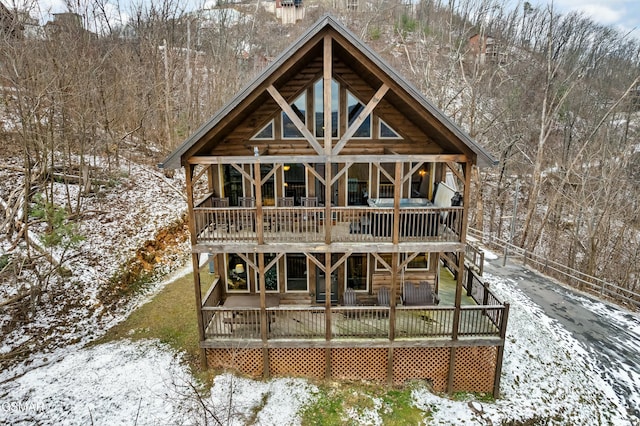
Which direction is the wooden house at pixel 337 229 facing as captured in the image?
toward the camera

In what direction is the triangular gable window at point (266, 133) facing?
toward the camera
